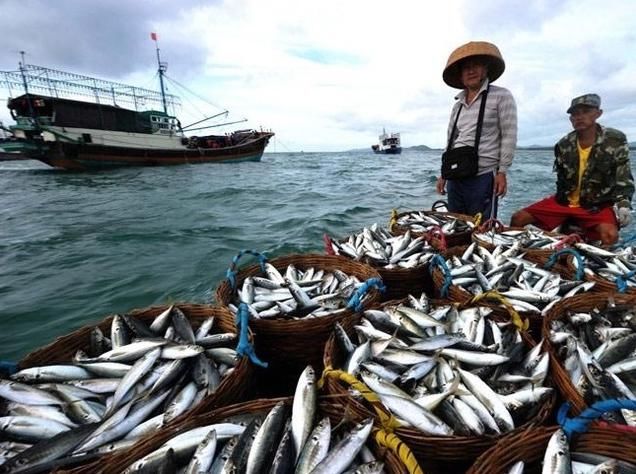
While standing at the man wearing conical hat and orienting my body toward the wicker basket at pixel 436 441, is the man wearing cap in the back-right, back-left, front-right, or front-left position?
back-left

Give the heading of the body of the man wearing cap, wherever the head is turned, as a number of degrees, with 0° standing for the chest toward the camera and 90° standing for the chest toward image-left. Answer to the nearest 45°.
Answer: approximately 45°

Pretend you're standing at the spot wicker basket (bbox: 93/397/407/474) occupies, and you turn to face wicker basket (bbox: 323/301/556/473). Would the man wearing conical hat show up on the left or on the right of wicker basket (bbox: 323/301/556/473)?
left

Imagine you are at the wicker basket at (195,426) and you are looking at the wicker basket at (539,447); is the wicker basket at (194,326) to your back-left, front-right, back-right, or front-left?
back-left

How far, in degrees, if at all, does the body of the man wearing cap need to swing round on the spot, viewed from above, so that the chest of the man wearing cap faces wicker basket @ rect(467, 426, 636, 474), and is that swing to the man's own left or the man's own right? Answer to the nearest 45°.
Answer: approximately 45° to the man's own left
